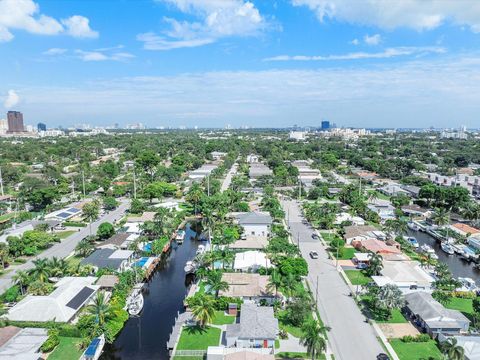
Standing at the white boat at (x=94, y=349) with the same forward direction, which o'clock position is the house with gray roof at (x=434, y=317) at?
The house with gray roof is roughly at 2 o'clock from the white boat.

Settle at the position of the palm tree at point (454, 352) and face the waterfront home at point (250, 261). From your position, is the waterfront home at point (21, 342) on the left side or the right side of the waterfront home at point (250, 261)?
left

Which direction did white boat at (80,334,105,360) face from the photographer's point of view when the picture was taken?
facing away from the viewer and to the right of the viewer

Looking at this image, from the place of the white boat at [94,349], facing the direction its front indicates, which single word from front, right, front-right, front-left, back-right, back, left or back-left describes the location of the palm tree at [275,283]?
front-right

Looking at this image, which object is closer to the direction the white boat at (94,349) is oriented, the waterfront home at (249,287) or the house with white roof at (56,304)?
the waterfront home

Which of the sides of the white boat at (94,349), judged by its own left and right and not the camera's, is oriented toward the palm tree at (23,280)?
left

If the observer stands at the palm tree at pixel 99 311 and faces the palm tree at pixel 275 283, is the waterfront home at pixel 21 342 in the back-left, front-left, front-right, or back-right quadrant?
back-right

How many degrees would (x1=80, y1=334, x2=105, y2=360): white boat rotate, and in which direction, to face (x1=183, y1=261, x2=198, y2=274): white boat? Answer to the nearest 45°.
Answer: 0° — it already faces it

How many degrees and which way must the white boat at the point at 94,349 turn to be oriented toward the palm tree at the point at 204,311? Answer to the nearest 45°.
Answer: approximately 45° to its right

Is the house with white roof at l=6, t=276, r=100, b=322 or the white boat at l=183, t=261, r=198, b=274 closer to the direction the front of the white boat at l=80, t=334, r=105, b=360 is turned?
the white boat

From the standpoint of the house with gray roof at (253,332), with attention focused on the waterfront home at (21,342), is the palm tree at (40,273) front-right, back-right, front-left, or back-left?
front-right

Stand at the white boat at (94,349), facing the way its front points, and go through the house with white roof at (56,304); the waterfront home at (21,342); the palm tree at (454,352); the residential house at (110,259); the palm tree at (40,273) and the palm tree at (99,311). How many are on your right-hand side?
1

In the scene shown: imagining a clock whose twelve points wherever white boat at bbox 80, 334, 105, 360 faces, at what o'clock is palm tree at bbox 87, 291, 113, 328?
The palm tree is roughly at 11 o'clock from the white boat.

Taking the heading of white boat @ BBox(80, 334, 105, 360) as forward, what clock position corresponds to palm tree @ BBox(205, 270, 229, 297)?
The palm tree is roughly at 1 o'clock from the white boat.

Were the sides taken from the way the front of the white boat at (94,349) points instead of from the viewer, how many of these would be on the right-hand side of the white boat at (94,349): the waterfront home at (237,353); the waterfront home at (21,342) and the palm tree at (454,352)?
2

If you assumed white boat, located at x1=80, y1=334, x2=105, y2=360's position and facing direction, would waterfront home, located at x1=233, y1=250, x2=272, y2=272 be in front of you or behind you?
in front

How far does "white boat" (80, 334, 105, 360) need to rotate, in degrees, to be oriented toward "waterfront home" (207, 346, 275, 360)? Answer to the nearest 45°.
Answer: approximately 90° to its right

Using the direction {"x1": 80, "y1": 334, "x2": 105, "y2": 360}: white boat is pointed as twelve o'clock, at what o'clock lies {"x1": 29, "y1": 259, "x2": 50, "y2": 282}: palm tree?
The palm tree is roughly at 10 o'clock from the white boat.

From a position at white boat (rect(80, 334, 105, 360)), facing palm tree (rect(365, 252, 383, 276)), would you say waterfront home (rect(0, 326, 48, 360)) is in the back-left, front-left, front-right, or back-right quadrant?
back-left
